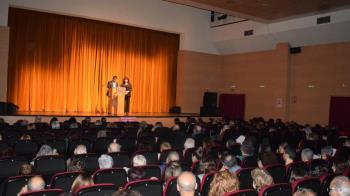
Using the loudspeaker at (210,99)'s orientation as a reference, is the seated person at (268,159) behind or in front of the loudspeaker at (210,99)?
in front

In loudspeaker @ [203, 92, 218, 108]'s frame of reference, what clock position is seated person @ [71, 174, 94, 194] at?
The seated person is roughly at 12 o'clock from the loudspeaker.

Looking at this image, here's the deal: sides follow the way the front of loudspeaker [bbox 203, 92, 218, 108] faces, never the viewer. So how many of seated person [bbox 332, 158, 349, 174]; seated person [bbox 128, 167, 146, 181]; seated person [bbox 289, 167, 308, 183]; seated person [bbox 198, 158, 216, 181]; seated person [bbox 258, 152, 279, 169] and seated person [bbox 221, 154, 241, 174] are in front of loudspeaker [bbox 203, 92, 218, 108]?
6

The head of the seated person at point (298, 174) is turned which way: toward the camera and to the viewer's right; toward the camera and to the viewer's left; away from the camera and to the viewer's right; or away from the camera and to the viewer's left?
away from the camera and to the viewer's left

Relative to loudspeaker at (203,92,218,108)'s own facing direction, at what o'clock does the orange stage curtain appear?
The orange stage curtain is roughly at 2 o'clock from the loudspeaker.

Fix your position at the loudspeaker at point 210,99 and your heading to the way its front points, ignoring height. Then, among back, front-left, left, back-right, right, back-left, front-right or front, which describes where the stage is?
front-right

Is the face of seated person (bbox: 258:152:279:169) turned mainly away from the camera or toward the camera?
away from the camera

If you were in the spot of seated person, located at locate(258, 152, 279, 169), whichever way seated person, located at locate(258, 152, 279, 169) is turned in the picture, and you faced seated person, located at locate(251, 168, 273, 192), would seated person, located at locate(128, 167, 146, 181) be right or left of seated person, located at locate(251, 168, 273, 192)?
right

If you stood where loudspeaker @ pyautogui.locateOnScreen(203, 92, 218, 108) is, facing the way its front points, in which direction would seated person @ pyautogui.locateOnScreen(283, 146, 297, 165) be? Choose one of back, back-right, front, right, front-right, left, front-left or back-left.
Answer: front

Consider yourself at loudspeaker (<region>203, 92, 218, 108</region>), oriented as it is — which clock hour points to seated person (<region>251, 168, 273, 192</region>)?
The seated person is roughly at 12 o'clock from the loudspeaker.

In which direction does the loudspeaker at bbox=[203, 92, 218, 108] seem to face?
toward the camera

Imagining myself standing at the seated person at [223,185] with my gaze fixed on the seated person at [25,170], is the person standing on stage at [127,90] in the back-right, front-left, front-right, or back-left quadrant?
front-right

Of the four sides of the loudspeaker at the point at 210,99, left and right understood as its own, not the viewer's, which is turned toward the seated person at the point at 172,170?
front

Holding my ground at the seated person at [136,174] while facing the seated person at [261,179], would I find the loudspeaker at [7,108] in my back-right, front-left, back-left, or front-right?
back-left

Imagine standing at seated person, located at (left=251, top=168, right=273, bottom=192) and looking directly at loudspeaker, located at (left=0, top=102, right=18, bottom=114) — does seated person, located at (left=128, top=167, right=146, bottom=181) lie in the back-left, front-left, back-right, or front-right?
front-left

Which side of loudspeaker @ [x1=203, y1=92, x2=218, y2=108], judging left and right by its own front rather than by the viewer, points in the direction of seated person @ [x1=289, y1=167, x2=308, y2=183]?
front

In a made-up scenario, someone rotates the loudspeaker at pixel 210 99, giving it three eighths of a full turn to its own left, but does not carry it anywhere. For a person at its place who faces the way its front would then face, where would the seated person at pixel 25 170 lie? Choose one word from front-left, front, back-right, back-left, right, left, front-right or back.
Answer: back-right
